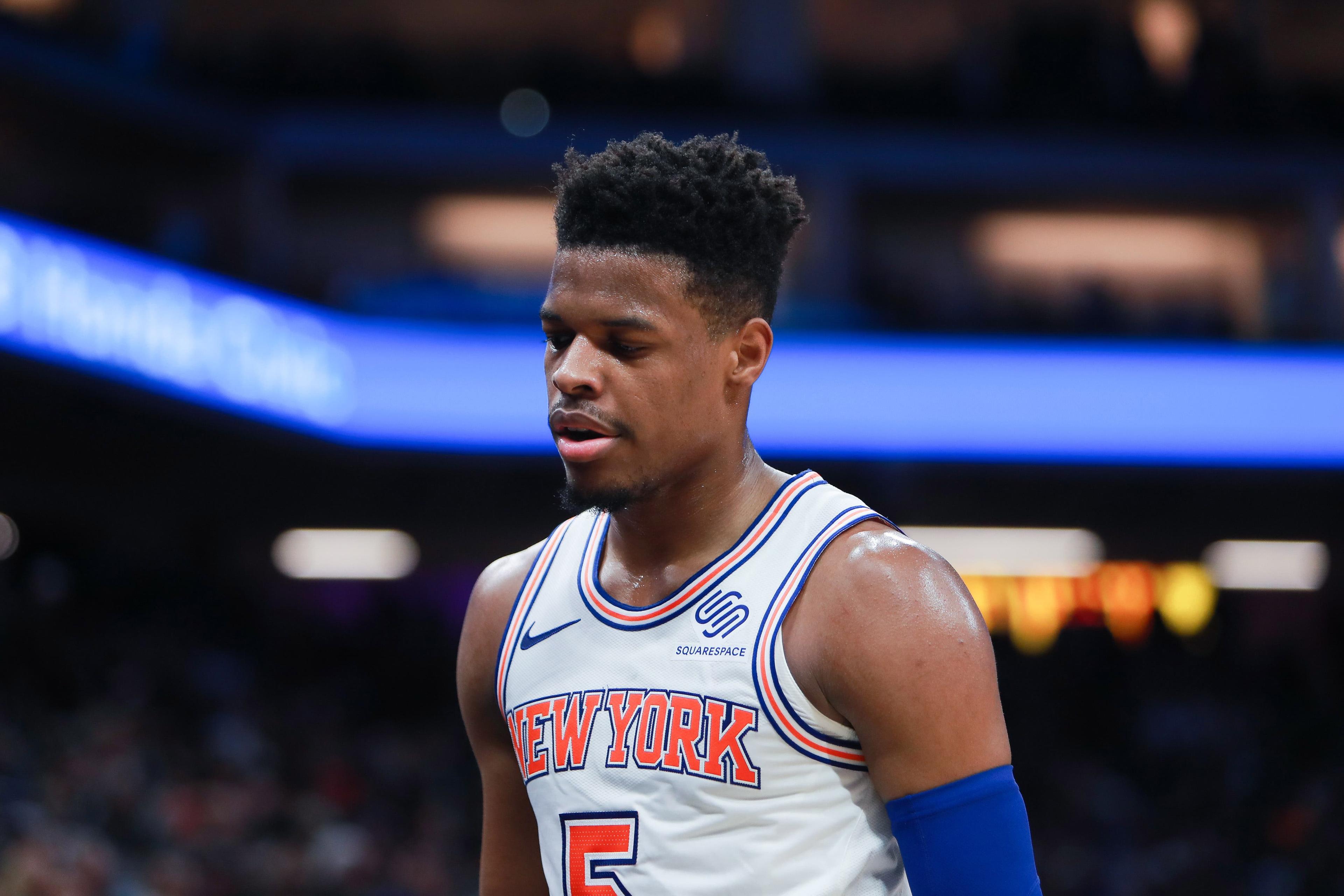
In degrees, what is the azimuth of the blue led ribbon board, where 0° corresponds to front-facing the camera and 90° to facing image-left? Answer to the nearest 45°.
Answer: approximately 0°

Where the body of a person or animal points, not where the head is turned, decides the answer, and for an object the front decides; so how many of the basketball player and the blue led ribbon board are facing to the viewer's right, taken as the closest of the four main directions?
0

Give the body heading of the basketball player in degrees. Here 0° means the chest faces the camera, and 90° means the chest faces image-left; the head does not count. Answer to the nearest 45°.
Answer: approximately 45°

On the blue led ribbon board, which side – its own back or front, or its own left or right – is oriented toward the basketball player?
front

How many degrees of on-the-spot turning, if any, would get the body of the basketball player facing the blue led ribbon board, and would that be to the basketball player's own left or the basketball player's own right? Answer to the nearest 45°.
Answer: approximately 135° to the basketball player's own right
